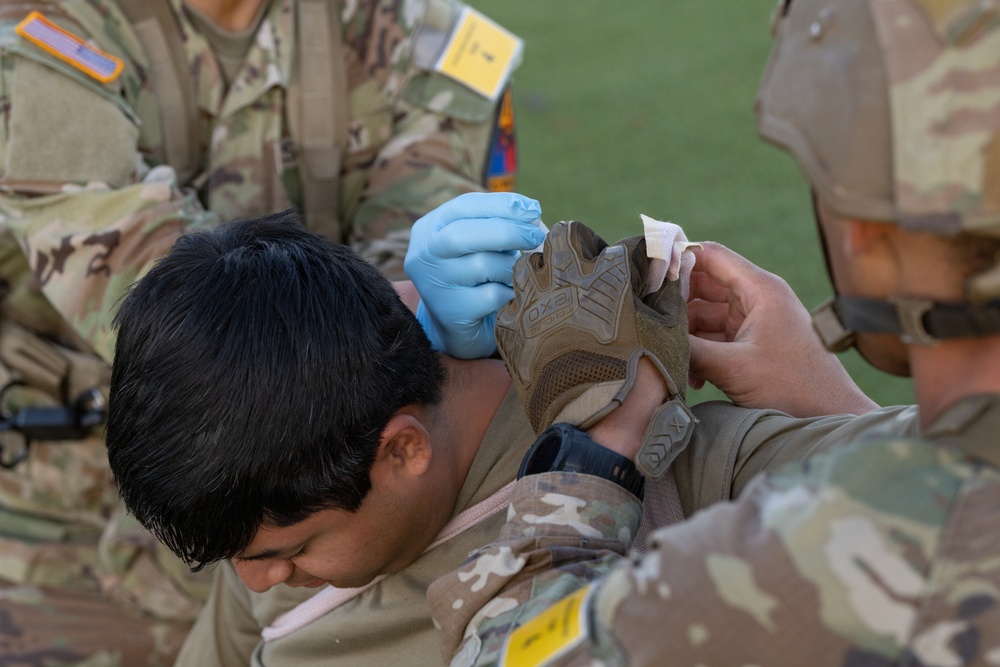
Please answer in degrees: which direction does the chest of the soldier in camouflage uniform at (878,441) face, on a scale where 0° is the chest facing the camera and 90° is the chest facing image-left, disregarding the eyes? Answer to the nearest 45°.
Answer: approximately 135°

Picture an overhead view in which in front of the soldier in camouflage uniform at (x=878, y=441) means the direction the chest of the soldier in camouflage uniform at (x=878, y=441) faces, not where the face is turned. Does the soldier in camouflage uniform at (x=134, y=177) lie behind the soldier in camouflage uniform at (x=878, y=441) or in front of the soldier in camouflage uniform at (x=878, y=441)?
in front
